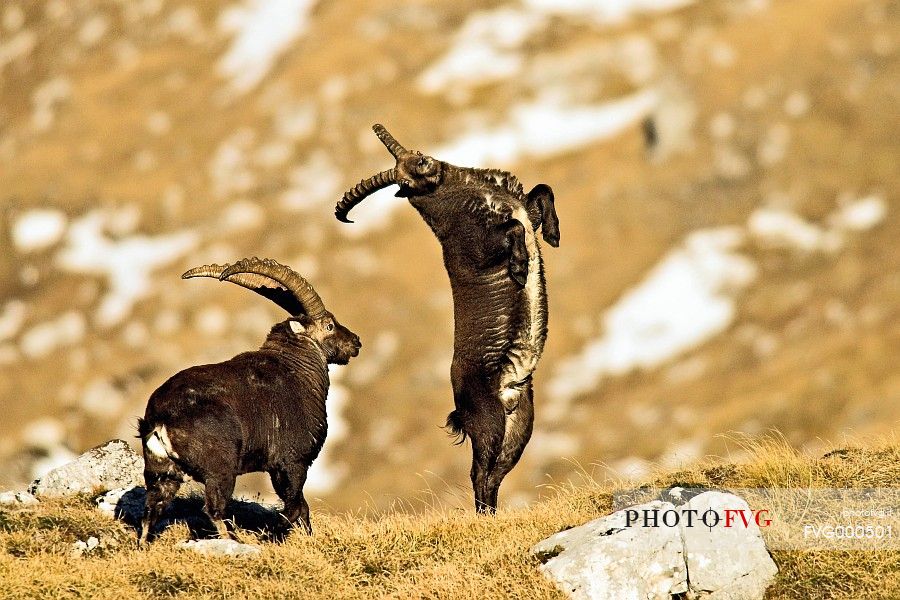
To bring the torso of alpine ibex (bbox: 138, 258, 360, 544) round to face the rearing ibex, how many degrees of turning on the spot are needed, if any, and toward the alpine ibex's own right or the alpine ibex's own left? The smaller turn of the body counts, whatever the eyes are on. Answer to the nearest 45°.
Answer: approximately 45° to the alpine ibex's own right

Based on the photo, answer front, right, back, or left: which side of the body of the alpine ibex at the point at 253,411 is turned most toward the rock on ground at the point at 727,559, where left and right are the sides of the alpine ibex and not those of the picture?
right

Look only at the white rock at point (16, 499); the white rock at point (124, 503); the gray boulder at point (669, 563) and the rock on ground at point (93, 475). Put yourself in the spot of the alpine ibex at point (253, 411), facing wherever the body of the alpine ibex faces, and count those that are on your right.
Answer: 1

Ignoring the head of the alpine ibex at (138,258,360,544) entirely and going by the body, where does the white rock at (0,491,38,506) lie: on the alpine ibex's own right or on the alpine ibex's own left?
on the alpine ibex's own left

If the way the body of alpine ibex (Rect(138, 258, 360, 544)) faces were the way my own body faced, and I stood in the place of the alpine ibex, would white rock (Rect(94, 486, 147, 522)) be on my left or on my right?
on my left

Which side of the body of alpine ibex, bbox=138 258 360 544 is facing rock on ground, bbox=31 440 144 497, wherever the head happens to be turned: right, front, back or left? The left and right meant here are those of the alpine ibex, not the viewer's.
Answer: left

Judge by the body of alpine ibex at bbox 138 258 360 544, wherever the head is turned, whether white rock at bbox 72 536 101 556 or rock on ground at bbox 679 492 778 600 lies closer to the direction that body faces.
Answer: the rock on ground

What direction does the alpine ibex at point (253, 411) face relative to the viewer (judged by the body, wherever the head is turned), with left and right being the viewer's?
facing away from the viewer and to the right of the viewer

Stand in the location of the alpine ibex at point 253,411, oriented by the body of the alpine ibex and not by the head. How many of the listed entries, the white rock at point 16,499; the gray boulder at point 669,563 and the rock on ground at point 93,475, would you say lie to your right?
1
